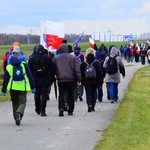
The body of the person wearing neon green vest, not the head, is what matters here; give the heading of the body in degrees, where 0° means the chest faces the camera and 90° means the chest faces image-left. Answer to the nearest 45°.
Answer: approximately 180°

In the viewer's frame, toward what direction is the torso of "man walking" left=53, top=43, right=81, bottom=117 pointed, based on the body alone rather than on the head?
away from the camera

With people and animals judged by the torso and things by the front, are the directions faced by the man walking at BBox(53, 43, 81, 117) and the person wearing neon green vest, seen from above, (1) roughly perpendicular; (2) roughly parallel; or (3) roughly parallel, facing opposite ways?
roughly parallel

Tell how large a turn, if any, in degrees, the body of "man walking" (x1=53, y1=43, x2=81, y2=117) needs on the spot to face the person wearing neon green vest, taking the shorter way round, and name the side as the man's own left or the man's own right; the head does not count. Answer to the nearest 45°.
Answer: approximately 135° to the man's own left

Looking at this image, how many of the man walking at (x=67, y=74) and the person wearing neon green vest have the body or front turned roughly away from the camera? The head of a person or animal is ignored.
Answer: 2

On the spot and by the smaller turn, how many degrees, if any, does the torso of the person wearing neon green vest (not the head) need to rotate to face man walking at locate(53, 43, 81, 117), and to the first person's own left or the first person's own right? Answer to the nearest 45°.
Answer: approximately 45° to the first person's own right
